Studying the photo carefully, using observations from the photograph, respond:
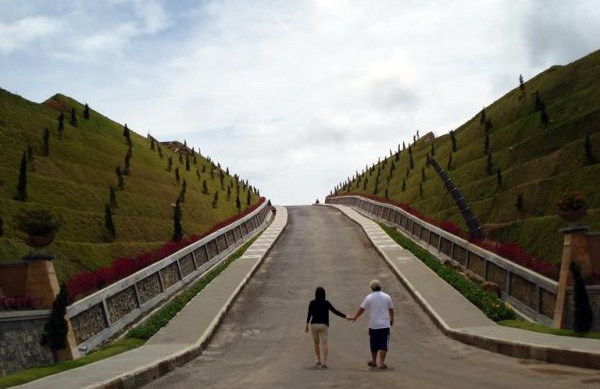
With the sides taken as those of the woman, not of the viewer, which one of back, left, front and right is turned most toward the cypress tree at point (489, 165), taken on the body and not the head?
front

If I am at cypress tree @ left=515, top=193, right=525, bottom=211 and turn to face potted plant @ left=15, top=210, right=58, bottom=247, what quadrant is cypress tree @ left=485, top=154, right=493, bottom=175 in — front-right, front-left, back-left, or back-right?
back-right

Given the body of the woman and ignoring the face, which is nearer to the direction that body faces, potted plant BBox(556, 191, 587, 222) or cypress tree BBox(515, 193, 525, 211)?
the cypress tree

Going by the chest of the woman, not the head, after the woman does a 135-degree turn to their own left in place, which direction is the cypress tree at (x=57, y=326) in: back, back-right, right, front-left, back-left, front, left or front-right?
front-right

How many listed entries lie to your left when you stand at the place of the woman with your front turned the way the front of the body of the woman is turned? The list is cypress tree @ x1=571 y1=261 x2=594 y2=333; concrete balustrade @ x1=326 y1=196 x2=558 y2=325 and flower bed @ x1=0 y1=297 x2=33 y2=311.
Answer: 1

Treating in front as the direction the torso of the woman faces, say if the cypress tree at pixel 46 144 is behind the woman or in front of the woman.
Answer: in front

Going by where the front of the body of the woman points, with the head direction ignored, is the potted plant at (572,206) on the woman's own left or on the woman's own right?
on the woman's own right

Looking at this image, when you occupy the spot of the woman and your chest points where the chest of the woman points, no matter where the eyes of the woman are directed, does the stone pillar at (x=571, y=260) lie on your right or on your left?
on your right

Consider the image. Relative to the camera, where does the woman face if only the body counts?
away from the camera

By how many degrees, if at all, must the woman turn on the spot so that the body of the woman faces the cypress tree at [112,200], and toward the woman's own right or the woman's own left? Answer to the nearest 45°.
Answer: approximately 45° to the woman's own left

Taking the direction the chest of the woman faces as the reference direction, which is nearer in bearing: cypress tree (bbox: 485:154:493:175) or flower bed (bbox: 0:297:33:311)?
the cypress tree

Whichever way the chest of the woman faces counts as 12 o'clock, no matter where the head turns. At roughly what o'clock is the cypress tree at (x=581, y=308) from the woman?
The cypress tree is roughly at 3 o'clock from the woman.

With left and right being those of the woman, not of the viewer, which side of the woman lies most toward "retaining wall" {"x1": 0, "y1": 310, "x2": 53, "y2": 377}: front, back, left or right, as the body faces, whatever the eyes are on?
left

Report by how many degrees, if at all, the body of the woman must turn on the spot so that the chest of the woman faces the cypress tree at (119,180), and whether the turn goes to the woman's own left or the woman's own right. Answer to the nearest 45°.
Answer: approximately 45° to the woman's own left

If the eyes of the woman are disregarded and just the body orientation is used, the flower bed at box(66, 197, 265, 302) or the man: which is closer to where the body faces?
the flower bed

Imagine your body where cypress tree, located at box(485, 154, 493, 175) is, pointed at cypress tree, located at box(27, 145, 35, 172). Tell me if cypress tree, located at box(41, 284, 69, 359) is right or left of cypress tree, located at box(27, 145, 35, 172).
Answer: left
